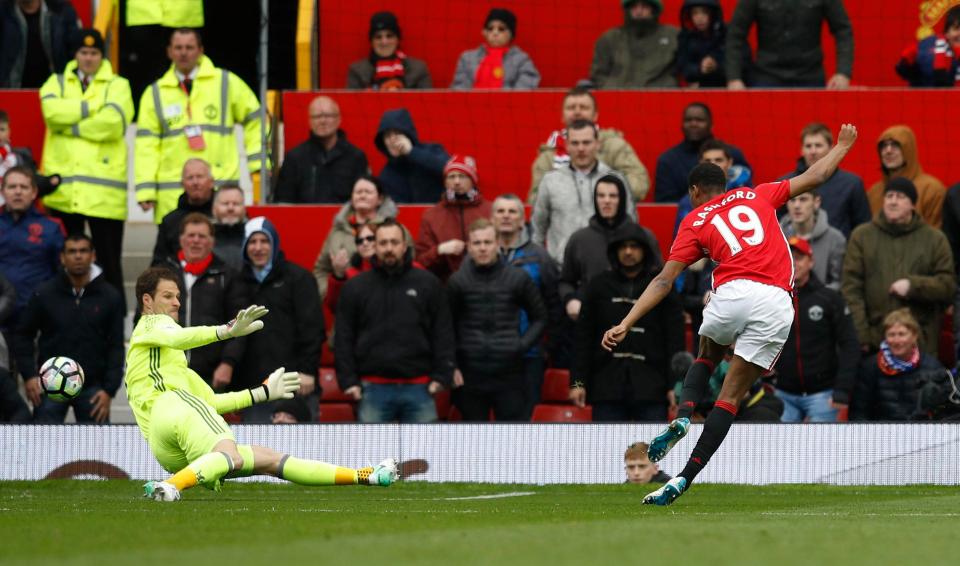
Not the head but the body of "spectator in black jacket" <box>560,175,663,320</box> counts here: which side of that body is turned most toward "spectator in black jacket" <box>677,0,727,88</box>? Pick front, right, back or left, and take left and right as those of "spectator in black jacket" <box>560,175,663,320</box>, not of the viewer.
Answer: back

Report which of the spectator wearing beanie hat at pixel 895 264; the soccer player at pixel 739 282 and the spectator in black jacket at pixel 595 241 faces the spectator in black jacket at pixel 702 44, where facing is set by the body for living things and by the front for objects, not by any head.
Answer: the soccer player

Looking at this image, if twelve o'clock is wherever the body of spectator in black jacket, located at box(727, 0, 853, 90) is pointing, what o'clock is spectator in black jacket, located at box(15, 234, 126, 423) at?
spectator in black jacket, located at box(15, 234, 126, 423) is roughly at 2 o'clock from spectator in black jacket, located at box(727, 0, 853, 90).

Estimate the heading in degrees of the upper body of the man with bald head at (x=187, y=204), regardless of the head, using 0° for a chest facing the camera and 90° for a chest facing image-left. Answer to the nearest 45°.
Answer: approximately 0°

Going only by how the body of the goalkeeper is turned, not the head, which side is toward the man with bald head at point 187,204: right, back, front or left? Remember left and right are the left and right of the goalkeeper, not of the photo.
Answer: left

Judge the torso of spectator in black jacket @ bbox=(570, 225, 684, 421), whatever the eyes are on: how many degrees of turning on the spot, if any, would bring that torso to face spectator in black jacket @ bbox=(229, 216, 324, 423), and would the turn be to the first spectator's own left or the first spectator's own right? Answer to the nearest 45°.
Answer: approximately 90° to the first spectator's own right

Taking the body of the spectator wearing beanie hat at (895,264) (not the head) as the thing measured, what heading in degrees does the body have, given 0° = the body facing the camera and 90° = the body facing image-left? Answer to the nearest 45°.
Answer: approximately 0°

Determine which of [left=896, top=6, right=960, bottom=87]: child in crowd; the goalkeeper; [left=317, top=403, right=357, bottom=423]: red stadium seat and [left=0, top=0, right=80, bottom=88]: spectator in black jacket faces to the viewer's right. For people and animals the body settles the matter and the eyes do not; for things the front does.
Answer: the goalkeeper

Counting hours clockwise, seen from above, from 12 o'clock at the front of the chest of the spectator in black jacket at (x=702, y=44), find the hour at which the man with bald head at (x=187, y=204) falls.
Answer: The man with bald head is roughly at 2 o'clock from the spectator in black jacket.

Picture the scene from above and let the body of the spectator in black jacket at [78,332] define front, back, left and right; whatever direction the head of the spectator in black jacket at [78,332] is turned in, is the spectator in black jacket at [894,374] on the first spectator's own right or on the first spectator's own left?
on the first spectator's own left
